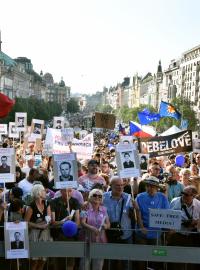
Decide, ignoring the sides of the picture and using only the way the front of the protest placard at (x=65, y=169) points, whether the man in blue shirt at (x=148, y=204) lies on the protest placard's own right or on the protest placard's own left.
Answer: on the protest placard's own left

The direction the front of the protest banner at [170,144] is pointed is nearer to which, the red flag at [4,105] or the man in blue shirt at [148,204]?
the man in blue shirt

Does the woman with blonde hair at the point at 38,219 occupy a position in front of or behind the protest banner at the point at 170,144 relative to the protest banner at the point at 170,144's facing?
in front

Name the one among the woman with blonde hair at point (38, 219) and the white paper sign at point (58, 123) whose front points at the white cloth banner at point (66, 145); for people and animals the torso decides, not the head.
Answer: the white paper sign at point (58, 123)

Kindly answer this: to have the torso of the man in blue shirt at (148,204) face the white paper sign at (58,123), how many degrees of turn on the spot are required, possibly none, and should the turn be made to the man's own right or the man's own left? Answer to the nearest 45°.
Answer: approximately 180°

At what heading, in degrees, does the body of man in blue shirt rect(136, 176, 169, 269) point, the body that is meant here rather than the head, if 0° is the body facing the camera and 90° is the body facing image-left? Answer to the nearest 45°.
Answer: approximately 0°

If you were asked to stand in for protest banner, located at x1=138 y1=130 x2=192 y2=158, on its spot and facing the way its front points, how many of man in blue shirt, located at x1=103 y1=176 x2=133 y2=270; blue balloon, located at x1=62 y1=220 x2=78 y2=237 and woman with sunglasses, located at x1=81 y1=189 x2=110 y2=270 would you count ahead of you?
3

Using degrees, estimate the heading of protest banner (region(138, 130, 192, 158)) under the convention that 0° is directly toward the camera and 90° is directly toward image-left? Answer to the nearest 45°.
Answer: approximately 0°
